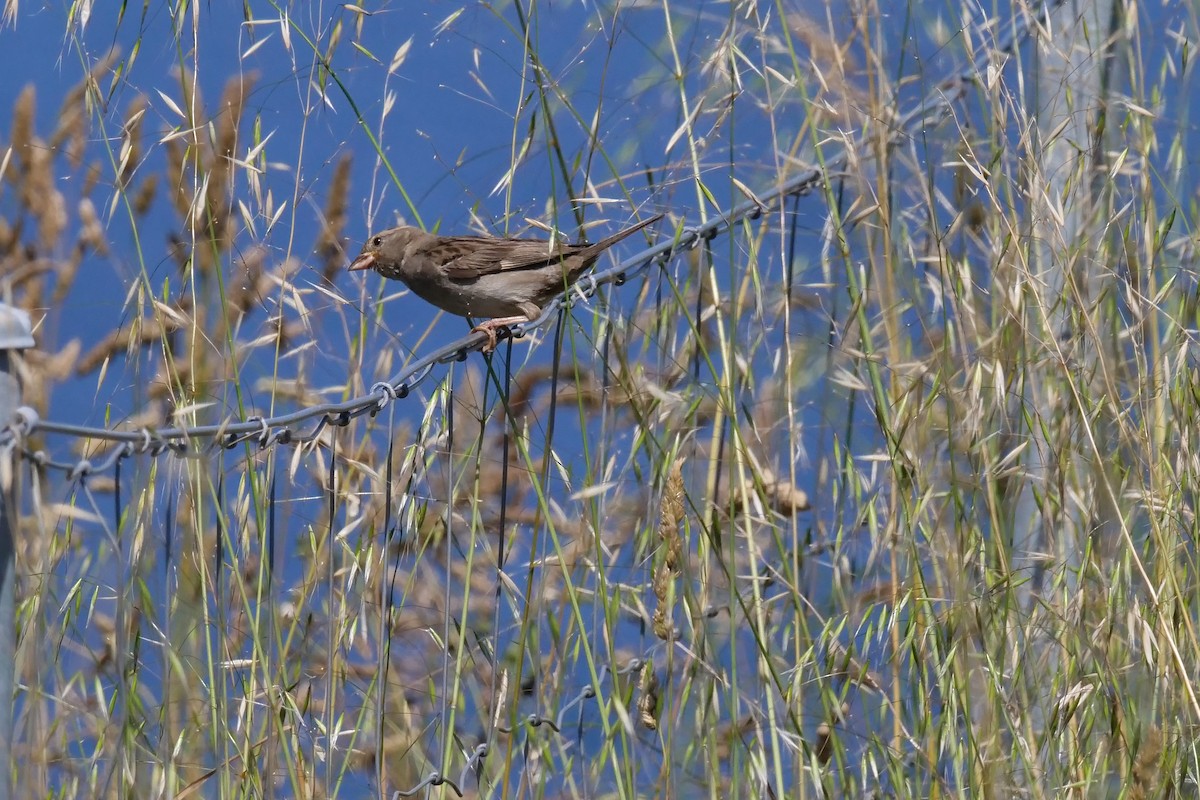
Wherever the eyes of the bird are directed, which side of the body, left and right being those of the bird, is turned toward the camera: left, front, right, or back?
left

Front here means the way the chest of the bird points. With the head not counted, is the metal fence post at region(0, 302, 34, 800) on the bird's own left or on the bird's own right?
on the bird's own left
